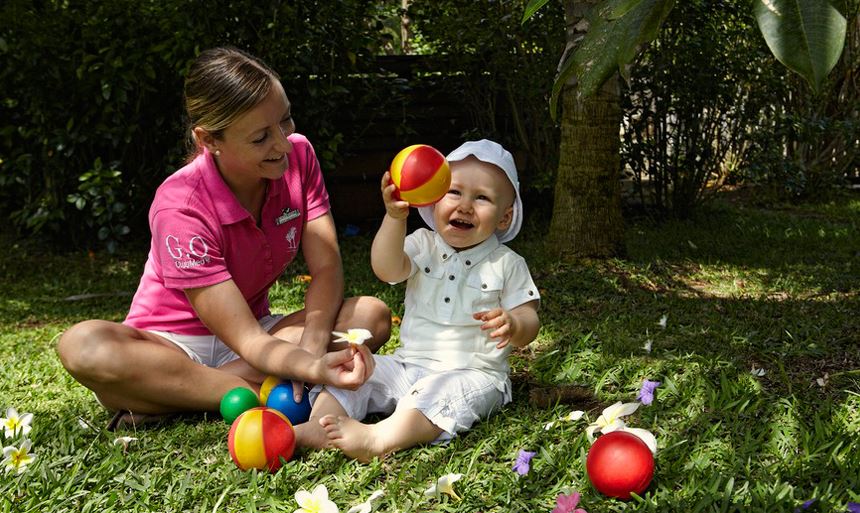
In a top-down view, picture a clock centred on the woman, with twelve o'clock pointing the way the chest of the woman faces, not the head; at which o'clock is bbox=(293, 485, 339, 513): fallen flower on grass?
The fallen flower on grass is roughly at 1 o'clock from the woman.

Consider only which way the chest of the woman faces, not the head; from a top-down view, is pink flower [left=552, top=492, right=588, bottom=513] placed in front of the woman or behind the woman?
in front

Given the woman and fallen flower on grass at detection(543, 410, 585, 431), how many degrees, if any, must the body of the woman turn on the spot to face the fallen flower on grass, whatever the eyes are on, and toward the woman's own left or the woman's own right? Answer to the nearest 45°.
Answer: approximately 45° to the woman's own left

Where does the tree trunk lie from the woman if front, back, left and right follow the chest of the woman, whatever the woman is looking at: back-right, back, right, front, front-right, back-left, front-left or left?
left

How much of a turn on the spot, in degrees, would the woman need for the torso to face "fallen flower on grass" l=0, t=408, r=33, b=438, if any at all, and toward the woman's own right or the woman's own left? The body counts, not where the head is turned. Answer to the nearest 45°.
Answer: approximately 135° to the woman's own right

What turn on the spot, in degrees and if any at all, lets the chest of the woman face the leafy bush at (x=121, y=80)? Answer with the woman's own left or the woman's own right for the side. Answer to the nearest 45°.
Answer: approximately 135° to the woman's own left

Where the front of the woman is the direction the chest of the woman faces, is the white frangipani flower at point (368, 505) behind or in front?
in front

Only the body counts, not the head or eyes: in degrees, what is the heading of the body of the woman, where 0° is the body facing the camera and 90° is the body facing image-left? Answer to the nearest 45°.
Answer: approximately 315°

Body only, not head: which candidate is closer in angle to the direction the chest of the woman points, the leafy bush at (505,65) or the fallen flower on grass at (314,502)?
the fallen flower on grass

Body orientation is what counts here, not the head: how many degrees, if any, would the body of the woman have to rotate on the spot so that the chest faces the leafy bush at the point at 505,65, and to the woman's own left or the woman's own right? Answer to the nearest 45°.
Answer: approximately 90° to the woman's own left

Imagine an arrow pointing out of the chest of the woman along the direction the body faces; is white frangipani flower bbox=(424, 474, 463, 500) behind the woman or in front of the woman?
in front

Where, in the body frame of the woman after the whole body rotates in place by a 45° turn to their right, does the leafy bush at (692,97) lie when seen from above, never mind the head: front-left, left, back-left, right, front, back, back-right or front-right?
back-left

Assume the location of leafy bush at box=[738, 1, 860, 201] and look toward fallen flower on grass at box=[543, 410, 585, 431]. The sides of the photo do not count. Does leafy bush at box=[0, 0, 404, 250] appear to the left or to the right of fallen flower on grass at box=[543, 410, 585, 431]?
right

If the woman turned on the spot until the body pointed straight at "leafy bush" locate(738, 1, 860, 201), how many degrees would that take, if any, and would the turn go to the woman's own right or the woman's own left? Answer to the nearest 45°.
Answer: approximately 90° to the woman's own left
